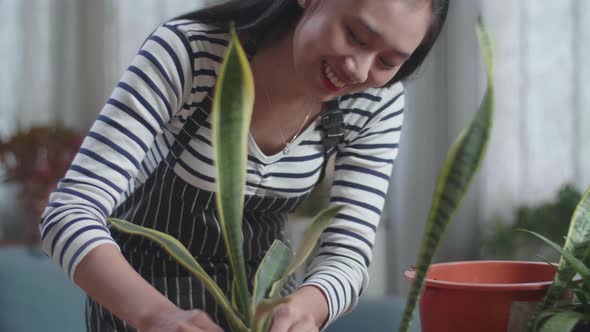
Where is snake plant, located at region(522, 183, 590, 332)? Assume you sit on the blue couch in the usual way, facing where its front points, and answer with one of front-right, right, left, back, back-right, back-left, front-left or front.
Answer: front-left

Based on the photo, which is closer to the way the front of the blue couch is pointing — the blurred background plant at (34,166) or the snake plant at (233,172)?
the snake plant

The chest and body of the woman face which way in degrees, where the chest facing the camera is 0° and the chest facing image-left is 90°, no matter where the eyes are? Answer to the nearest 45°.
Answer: approximately 315°

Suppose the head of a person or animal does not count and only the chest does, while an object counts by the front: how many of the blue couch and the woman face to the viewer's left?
0

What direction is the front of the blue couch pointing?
toward the camera

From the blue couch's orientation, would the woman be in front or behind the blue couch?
in front
